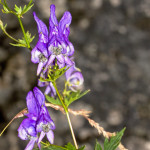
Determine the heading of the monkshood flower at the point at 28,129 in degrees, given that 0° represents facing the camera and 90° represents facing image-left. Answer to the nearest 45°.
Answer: approximately 45°

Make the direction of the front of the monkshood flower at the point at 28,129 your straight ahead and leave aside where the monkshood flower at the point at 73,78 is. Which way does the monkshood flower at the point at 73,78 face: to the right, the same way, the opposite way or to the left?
to the left

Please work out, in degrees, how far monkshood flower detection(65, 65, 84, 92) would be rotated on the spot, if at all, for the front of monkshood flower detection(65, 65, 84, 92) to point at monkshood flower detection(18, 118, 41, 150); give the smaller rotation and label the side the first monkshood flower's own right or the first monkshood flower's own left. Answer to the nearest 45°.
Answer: approximately 90° to the first monkshood flower's own right

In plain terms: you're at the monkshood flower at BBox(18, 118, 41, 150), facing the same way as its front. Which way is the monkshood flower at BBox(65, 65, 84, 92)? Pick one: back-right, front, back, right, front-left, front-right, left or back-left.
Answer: back

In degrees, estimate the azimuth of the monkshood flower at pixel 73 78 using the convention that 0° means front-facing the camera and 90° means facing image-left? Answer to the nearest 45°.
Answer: approximately 315°
